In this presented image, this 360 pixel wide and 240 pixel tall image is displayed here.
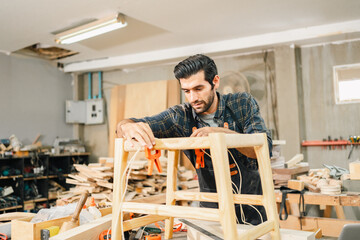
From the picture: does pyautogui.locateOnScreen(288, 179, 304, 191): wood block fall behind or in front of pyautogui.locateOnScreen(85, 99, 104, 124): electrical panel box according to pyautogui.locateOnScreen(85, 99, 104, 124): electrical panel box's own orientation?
in front

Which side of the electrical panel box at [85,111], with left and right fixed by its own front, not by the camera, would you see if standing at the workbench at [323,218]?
front

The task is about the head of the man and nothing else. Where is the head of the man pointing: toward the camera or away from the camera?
toward the camera

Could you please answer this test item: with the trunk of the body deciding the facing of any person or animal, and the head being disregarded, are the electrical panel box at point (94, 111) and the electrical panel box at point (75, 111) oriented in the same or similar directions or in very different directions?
same or similar directions

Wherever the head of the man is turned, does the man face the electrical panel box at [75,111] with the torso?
no

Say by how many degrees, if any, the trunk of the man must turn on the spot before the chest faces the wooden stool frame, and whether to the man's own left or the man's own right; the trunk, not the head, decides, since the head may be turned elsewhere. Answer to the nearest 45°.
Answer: approximately 45° to the man's own left

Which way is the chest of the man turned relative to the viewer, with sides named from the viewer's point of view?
facing the viewer and to the left of the viewer

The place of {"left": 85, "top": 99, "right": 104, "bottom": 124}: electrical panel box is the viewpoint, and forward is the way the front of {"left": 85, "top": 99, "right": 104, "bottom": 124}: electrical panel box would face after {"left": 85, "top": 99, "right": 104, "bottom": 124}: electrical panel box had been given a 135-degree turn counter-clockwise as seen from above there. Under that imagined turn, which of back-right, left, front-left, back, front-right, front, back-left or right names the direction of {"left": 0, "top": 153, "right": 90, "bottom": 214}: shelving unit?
back

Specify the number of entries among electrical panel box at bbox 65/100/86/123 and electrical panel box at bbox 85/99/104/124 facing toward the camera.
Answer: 2

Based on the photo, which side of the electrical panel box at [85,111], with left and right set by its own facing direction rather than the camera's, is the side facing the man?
front

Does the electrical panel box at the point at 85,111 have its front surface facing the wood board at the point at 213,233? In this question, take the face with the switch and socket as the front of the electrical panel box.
yes

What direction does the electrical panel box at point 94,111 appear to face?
toward the camera

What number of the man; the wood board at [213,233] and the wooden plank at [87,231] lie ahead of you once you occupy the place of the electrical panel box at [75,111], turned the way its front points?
3

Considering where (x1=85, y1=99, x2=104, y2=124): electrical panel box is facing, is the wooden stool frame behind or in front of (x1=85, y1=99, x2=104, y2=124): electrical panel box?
in front

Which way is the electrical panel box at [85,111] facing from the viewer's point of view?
toward the camera

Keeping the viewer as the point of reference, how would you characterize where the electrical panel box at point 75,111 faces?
facing the viewer
